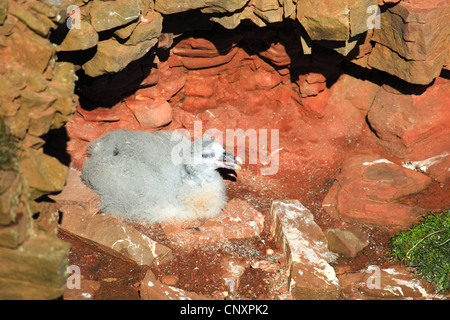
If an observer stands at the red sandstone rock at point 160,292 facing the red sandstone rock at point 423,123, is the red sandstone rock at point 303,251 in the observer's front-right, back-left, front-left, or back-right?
front-right

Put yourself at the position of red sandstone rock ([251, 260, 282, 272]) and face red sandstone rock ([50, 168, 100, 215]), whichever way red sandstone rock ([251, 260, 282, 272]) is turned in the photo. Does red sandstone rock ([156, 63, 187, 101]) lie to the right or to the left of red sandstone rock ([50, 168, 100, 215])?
right

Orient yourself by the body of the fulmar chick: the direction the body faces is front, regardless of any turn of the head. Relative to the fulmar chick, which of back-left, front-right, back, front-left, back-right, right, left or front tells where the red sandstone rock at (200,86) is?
left

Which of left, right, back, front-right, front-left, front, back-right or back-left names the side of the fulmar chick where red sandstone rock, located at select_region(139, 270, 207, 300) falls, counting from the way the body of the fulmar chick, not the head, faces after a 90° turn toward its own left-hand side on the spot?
back

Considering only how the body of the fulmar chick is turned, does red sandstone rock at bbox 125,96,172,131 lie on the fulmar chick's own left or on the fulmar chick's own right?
on the fulmar chick's own left

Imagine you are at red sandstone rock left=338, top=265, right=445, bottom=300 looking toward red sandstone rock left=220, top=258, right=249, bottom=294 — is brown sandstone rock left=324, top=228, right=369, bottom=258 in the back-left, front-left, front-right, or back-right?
front-right

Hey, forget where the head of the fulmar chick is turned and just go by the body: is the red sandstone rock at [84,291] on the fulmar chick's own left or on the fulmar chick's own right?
on the fulmar chick's own right

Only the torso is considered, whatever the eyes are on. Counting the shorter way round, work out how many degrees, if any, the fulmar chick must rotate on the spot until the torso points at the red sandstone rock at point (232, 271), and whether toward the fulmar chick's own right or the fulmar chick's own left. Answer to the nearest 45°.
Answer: approximately 45° to the fulmar chick's own right

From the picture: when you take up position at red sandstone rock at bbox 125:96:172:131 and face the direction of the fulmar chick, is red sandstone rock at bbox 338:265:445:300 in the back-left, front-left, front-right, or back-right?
front-left

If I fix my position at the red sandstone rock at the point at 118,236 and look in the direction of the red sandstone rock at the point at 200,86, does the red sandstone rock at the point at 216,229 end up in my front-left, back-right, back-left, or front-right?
front-right

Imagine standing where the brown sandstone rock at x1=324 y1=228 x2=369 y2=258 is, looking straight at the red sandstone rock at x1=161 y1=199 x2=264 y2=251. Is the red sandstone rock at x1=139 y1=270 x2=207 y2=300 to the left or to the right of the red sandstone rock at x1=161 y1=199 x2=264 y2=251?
left

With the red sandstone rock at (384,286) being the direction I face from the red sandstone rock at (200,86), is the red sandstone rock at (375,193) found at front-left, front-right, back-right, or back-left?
front-left

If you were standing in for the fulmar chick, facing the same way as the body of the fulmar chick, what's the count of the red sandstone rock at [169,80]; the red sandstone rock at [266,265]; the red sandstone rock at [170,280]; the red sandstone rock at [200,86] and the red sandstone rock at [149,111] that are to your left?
3

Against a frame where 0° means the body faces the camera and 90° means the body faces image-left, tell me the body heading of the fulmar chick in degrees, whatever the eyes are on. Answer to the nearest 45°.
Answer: approximately 270°

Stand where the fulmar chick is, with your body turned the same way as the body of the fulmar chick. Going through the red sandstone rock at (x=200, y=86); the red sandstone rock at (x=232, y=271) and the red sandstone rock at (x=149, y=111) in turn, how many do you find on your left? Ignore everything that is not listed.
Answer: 2

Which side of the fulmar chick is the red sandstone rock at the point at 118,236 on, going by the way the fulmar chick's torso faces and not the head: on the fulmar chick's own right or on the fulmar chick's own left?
on the fulmar chick's own right
